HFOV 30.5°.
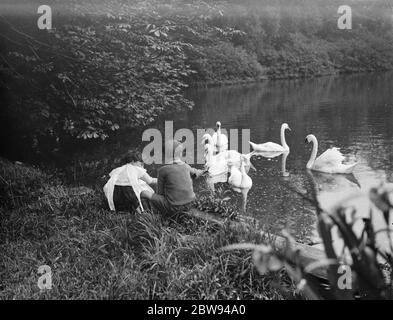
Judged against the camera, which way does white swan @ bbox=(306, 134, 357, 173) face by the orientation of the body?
to the viewer's left

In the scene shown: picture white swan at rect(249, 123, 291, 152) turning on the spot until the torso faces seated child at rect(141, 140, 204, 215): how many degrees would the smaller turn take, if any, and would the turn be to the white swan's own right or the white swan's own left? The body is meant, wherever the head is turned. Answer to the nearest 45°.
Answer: approximately 90° to the white swan's own right

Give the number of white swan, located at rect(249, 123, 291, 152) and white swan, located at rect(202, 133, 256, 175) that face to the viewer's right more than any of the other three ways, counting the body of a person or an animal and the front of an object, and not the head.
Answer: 1

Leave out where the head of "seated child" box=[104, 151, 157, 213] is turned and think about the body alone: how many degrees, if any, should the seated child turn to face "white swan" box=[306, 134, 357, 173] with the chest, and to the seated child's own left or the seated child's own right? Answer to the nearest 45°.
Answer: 0° — they already face it

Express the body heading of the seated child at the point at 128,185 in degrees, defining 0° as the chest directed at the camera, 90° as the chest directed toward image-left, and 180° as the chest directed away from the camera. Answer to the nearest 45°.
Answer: approximately 225°

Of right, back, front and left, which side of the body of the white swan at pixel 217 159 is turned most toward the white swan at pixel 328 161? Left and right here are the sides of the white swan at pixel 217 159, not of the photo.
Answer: back

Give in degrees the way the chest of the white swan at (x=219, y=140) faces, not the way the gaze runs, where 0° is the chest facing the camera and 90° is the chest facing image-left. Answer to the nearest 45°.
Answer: approximately 0°

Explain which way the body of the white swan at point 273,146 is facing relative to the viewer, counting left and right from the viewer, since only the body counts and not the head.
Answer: facing to the right of the viewer

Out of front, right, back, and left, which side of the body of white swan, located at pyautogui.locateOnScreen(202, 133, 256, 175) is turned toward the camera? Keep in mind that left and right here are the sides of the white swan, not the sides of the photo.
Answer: left

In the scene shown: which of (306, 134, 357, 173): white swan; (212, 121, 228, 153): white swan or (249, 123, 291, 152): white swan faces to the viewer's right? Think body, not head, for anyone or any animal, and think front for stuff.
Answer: (249, 123, 291, 152): white swan

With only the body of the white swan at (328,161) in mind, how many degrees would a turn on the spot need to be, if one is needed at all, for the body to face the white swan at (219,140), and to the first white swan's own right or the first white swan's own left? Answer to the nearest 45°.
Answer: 0° — it already faces it
